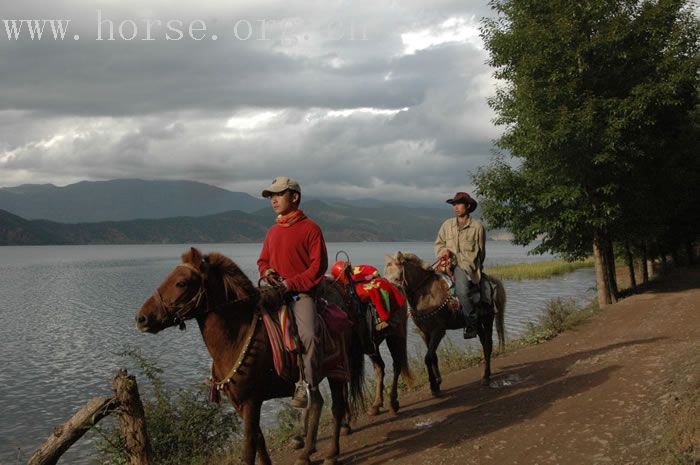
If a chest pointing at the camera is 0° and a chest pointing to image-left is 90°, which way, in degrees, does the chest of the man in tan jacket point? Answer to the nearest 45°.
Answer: approximately 45°

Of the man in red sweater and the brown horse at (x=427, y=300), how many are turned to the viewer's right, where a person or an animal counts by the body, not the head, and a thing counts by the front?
0

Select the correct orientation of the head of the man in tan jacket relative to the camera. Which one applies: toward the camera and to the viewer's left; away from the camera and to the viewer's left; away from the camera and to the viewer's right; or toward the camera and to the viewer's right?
toward the camera and to the viewer's left

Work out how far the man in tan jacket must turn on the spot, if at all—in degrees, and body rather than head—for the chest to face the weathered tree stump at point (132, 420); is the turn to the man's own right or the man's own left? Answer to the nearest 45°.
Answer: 0° — they already face it

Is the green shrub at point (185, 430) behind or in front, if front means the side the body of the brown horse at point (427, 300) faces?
in front

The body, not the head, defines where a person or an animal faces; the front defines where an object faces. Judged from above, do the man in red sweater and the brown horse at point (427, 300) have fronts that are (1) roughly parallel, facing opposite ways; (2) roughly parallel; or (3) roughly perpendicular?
roughly parallel

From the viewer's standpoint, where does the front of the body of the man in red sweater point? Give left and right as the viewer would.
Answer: facing the viewer and to the left of the viewer

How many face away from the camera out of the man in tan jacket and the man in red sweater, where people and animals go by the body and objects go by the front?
0

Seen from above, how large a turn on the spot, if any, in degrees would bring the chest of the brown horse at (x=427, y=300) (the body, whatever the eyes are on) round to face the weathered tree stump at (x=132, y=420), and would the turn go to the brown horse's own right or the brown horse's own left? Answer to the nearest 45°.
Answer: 0° — it already faces it

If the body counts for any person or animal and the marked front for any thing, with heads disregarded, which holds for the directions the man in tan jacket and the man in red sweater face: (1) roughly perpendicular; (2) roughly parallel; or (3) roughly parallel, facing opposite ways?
roughly parallel
